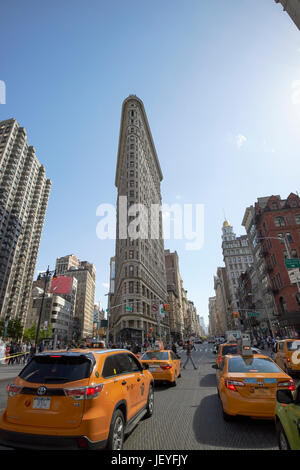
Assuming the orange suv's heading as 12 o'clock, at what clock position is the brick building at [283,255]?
The brick building is roughly at 12 o'clock from the orange suv.

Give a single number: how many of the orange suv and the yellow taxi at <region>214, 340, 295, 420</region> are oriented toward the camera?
0

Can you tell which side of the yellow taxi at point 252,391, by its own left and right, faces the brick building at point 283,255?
front

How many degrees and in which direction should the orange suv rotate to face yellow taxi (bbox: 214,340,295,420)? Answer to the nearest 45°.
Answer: approximately 45° to its right

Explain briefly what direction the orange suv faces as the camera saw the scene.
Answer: facing away from the viewer and to the right of the viewer

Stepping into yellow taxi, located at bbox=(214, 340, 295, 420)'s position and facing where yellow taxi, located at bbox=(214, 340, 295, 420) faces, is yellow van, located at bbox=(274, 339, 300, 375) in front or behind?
in front

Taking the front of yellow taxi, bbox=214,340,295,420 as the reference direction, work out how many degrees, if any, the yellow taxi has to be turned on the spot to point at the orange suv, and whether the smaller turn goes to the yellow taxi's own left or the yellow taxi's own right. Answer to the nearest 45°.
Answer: approximately 135° to the yellow taxi's own left

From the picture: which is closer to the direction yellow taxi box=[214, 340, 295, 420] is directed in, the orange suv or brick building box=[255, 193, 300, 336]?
the brick building

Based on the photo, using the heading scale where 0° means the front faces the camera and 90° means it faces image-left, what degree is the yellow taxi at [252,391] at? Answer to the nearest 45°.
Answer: approximately 180°
